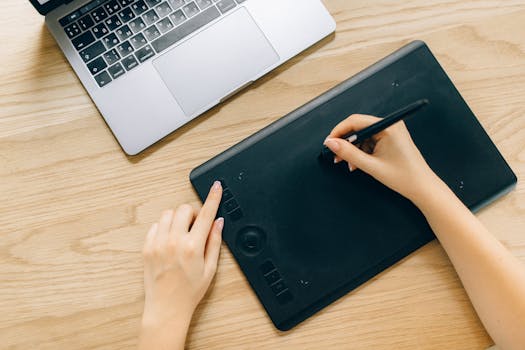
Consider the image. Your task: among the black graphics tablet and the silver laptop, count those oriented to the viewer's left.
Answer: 0

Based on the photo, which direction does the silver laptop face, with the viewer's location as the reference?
facing the viewer and to the right of the viewer
